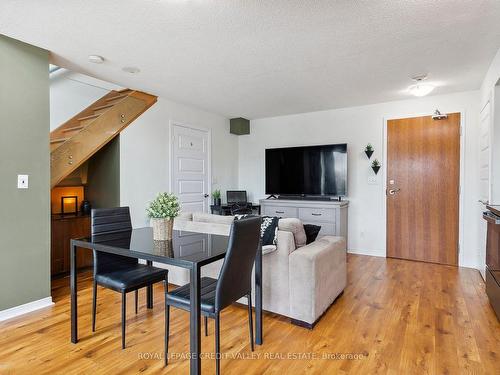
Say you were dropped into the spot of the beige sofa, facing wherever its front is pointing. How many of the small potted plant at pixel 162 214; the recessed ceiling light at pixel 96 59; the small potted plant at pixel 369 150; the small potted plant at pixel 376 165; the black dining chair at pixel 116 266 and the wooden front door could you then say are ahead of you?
3

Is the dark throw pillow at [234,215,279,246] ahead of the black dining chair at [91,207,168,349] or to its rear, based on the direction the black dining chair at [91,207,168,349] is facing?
ahead

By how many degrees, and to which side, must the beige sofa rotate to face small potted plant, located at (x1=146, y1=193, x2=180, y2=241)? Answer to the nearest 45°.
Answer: approximately 135° to its left

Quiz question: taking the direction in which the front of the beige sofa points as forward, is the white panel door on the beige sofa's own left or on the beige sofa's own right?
on the beige sofa's own left

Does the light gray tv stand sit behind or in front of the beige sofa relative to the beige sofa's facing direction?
in front

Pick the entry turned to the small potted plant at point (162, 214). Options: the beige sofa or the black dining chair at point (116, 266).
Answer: the black dining chair

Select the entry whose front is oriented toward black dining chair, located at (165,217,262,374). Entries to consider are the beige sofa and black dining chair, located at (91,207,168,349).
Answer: black dining chair, located at (91,207,168,349)

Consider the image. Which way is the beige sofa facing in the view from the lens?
facing away from the viewer and to the right of the viewer

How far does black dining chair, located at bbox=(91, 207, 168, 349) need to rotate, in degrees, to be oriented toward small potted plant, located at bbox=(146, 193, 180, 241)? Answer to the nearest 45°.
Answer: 0° — it already faces it

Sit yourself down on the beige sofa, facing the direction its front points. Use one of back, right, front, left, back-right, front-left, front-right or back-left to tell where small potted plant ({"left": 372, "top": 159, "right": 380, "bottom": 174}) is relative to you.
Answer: front

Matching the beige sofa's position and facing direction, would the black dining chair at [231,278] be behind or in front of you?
behind

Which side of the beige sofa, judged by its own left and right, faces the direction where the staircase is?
left

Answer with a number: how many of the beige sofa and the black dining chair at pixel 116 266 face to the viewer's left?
0

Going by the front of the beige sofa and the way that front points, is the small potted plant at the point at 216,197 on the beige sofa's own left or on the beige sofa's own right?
on the beige sofa's own left
